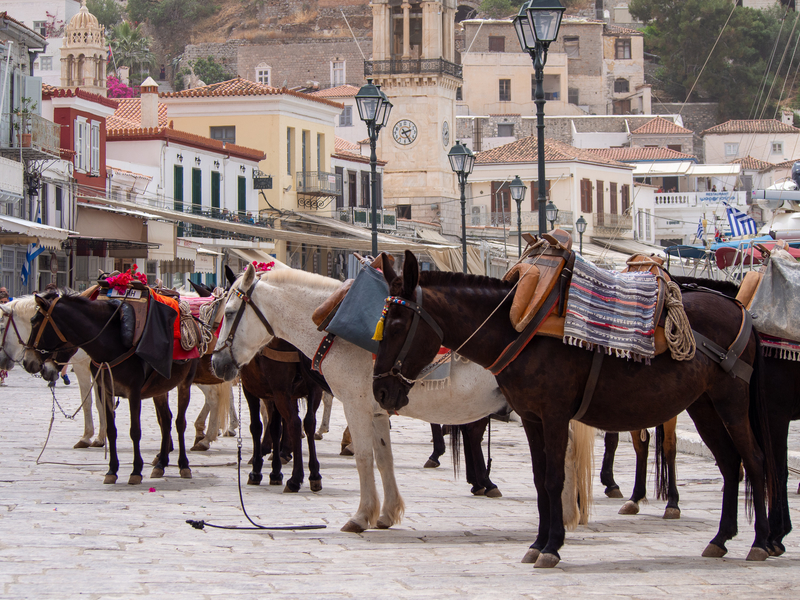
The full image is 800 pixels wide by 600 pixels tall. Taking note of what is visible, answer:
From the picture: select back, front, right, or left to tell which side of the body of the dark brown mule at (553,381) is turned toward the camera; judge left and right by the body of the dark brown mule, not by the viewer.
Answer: left

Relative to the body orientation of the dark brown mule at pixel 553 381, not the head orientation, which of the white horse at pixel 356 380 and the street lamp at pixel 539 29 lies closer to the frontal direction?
the white horse

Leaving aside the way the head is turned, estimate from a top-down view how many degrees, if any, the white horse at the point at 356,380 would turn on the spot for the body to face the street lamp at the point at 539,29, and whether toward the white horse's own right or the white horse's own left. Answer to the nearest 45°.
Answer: approximately 135° to the white horse's own right

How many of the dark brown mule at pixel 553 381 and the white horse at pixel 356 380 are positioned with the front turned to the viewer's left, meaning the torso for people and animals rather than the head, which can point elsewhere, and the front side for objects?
2

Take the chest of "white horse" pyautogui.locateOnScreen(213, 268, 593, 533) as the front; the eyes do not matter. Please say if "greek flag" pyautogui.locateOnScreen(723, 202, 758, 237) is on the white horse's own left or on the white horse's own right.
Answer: on the white horse's own right

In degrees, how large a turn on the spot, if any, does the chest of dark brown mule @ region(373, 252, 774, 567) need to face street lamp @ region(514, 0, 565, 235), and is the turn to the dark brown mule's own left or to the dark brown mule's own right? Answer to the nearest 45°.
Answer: approximately 90° to the dark brown mule's own right

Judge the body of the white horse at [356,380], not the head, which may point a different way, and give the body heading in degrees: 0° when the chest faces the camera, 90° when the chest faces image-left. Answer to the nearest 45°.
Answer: approximately 90°

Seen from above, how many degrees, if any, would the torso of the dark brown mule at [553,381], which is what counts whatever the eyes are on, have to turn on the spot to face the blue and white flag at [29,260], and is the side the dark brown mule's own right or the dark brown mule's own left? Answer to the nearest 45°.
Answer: approximately 45° to the dark brown mule's own right

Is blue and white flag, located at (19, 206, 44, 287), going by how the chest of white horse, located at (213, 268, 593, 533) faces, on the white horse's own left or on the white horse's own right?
on the white horse's own right

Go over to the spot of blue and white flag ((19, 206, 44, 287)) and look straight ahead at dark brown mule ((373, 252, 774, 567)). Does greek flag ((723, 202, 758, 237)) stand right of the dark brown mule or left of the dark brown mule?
left
